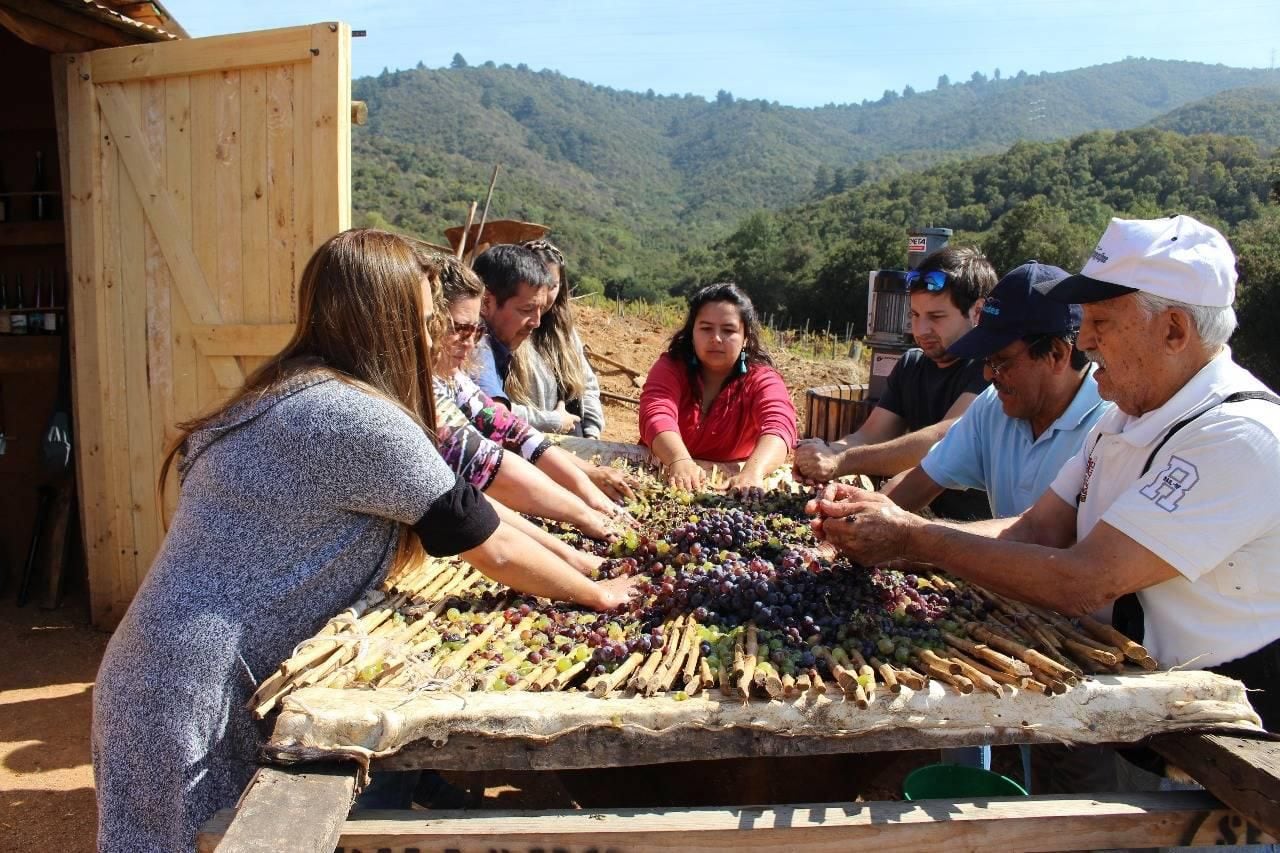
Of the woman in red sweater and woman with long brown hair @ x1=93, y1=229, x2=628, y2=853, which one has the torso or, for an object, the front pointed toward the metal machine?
the woman with long brown hair

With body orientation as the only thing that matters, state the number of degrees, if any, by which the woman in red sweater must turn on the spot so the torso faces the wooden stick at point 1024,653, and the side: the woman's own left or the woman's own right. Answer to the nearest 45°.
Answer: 0° — they already face it

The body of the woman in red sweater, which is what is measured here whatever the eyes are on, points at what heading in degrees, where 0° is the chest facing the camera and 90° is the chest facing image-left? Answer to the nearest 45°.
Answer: approximately 0°

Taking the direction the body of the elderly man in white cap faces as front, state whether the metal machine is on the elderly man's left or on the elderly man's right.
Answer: on the elderly man's right

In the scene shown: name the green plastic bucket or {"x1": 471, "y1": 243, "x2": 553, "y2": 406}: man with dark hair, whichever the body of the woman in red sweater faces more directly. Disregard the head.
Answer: the green plastic bucket

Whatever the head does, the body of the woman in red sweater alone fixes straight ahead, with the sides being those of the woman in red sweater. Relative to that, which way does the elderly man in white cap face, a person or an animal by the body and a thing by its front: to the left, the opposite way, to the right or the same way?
to the right

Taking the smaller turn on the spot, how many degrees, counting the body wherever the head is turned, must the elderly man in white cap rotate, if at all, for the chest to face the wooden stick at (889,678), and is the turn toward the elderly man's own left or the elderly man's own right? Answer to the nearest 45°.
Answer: approximately 45° to the elderly man's own left

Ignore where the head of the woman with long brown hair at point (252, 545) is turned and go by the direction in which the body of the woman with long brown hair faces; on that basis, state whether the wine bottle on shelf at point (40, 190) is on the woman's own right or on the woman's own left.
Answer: on the woman's own left

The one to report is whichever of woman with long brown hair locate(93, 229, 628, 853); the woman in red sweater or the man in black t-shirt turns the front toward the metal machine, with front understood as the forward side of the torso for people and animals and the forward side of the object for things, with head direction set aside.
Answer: the woman with long brown hair

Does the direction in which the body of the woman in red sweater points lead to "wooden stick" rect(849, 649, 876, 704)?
yes

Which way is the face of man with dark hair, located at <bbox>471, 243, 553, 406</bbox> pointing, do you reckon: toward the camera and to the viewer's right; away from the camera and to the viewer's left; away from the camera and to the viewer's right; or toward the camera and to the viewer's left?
toward the camera and to the viewer's right

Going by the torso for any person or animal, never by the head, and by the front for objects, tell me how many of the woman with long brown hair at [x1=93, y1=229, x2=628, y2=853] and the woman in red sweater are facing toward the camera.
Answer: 1

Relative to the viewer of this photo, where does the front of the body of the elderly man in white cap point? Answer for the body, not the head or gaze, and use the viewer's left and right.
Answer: facing to the left of the viewer
